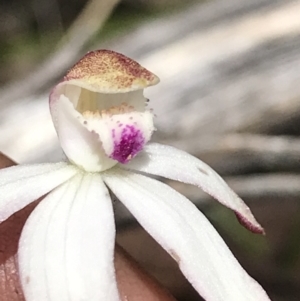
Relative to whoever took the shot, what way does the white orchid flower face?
facing the viewer and to the right of the viewer
